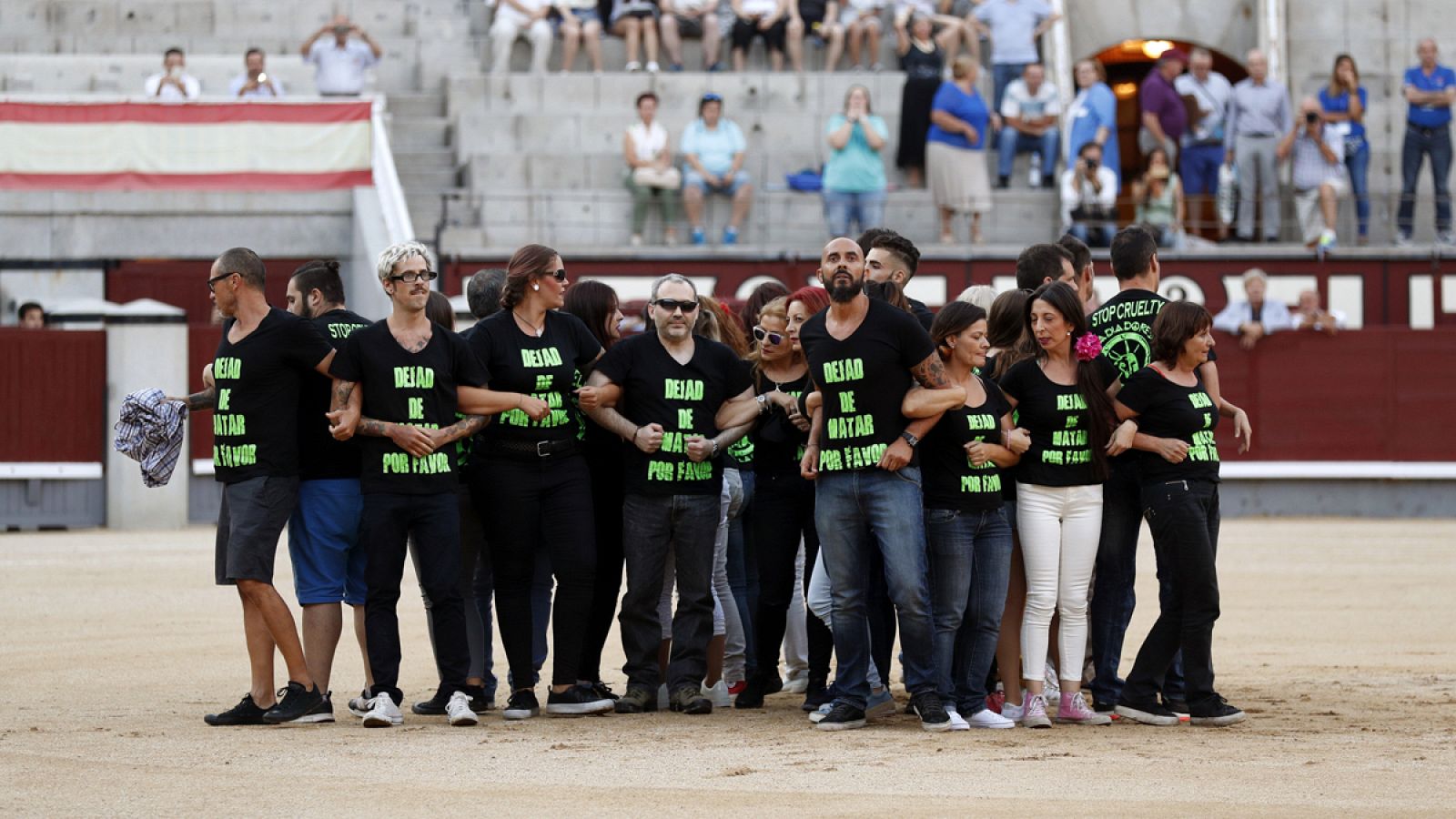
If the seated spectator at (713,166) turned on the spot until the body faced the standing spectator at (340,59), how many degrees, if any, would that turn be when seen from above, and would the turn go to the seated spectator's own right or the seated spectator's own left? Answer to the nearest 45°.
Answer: approximately 90° to the seated spectator's own right

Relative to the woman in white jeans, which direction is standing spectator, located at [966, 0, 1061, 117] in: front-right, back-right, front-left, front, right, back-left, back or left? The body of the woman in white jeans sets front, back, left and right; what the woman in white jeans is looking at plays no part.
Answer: back

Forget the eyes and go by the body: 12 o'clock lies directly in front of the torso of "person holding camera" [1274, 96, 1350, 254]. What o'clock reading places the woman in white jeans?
The woman in white jeans is roughly at 12 o'clock from the person holding camera.

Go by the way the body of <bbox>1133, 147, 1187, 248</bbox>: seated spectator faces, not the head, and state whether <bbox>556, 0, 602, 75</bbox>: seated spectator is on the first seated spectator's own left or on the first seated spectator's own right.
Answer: on the first seated spectator's own right

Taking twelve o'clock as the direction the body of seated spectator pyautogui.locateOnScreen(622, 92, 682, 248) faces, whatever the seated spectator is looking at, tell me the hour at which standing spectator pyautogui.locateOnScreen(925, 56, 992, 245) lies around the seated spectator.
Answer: The standing spectator is roughly at 9 o'clock from the seated spectator.

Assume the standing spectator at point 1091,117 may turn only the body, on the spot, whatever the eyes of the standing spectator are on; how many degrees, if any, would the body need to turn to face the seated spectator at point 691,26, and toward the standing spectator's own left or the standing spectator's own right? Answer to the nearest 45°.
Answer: approximately 45° to the standing spectator's own right

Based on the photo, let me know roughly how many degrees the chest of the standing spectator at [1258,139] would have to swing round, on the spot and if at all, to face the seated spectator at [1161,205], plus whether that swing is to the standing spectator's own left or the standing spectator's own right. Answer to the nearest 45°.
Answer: approximately 45° to the standing spectator's own right

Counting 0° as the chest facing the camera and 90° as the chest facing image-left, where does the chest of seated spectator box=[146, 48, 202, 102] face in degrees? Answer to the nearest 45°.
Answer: approximately 0°
